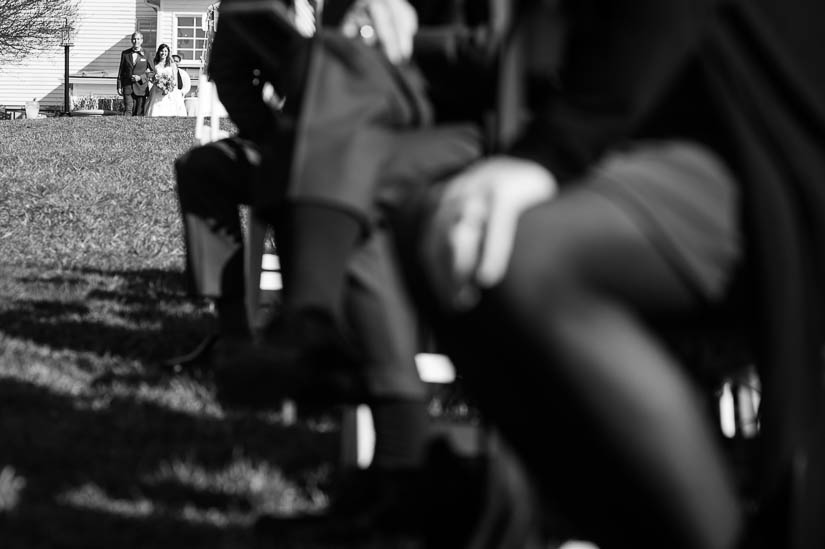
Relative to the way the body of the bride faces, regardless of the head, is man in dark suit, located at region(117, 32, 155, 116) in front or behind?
behind

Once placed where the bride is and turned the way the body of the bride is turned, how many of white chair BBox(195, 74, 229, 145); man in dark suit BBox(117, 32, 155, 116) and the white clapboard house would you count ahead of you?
1

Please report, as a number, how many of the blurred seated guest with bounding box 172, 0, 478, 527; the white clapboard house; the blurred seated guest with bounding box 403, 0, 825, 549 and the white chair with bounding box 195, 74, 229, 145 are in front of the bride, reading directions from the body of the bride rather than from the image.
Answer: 3

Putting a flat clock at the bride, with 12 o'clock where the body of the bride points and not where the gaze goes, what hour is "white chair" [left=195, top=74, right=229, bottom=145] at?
The white chair is roughly at 12 o'clock from the bride.

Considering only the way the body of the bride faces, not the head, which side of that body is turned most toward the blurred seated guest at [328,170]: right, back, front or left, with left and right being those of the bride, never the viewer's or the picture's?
front

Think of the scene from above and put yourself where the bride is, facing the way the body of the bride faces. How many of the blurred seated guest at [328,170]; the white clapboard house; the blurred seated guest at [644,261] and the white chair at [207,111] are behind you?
1

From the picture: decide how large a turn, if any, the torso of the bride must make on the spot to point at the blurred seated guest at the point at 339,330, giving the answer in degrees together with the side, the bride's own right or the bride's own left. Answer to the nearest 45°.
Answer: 0° — they already face them

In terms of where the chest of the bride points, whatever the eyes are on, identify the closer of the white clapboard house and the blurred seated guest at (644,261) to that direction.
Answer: the blurred seated guest

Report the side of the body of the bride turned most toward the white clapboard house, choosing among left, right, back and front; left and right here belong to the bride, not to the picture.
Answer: back

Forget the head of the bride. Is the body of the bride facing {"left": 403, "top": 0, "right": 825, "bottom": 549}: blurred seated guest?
yes

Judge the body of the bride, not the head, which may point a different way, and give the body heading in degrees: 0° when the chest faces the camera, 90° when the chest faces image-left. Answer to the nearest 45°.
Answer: approximately 0°
